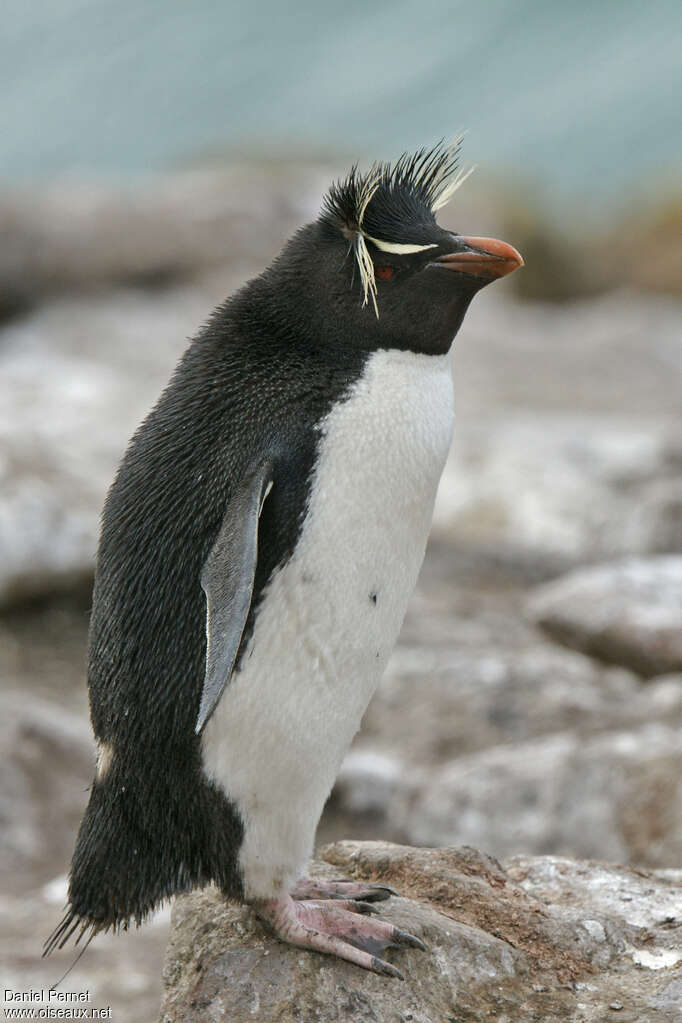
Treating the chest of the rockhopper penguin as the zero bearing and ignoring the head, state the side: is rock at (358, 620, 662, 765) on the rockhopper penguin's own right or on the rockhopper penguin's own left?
on the rockhopper penguin's own left

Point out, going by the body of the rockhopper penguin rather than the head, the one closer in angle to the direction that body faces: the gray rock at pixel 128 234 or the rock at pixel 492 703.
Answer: the rock

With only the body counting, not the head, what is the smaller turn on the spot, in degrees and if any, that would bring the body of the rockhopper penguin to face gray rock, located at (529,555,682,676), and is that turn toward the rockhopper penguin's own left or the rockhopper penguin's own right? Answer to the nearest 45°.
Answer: approximately 45° to the rockhopper penguin's own left

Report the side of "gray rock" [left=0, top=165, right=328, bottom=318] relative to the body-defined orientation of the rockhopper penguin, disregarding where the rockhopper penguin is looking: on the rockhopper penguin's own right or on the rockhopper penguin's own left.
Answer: on the rockhopper penguin's own left

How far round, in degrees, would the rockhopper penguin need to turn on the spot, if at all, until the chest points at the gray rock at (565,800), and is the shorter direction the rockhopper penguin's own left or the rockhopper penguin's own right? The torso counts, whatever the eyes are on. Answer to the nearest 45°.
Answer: approximately 45° to the rockhopper penguin's own left

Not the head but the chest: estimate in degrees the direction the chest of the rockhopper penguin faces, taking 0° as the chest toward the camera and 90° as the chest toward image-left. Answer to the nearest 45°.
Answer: approximately 270°
